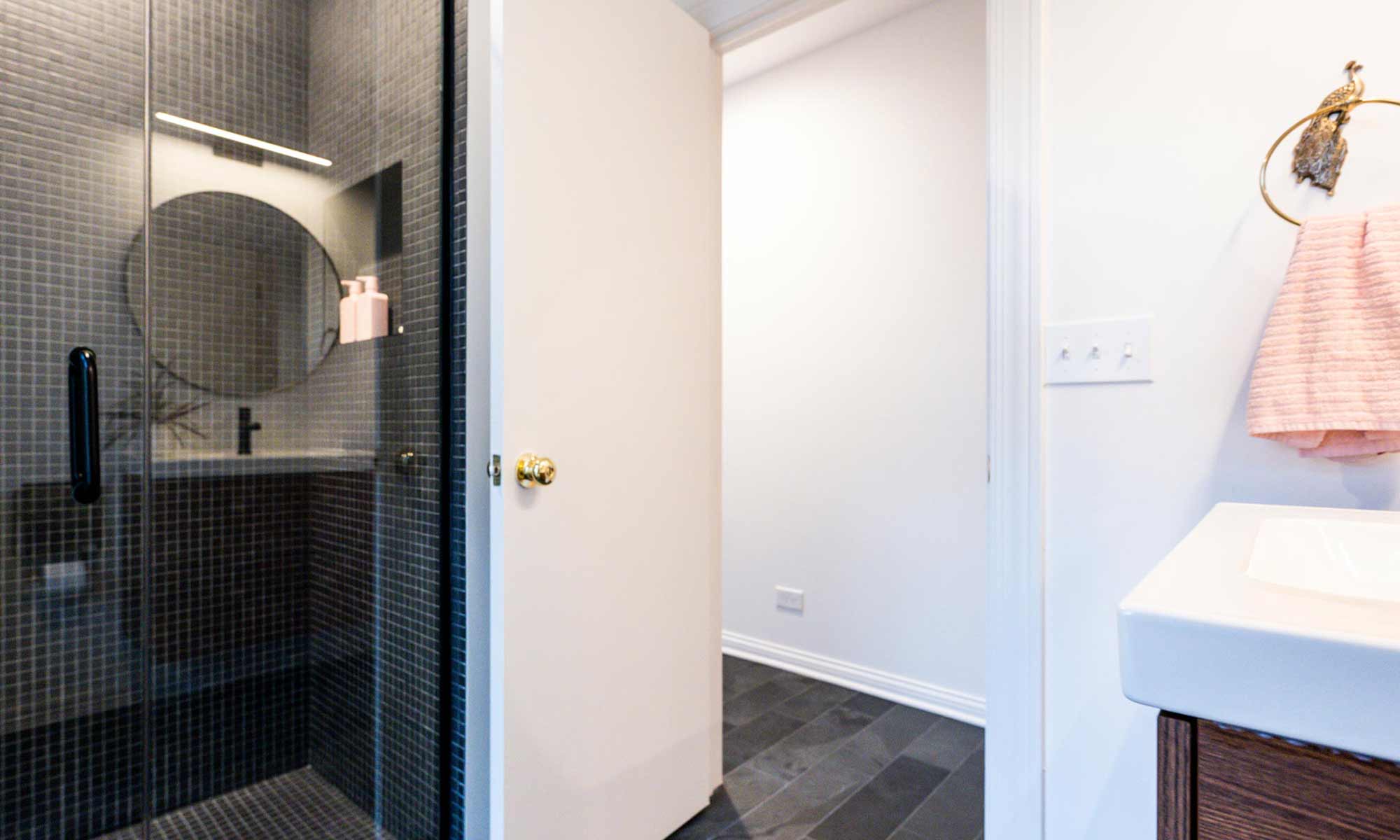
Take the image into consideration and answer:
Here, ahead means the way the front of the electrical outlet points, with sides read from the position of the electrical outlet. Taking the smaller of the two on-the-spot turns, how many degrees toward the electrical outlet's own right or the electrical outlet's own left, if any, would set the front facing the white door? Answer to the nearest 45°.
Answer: approximately 45° to the electrical outlet's own left

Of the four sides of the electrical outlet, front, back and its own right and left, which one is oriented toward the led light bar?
front

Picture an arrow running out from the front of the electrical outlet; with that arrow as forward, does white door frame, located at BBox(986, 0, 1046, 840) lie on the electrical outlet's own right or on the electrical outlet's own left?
on the electrical outlet's own left

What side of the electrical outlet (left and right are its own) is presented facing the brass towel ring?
left

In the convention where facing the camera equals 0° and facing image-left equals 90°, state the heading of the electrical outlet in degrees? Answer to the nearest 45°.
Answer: approximately 45°

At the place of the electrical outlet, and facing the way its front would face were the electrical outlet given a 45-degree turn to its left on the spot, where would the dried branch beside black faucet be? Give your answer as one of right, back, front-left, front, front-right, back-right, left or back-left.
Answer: front-right

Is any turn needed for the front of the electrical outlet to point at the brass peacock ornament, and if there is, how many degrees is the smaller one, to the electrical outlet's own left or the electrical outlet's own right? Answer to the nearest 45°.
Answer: approximately 90° to the electrical outlet's own left

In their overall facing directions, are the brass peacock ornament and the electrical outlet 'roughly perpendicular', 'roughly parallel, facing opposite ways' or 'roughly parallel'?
roughly perpendicular
